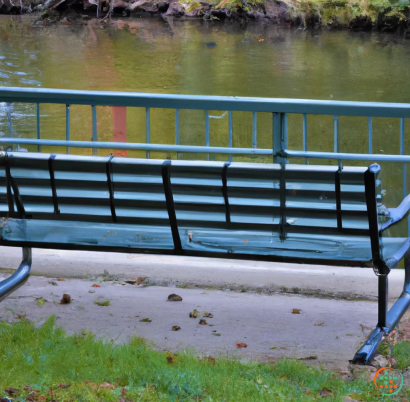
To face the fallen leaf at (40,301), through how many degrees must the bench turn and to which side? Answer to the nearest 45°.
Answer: approximately 90° to its left

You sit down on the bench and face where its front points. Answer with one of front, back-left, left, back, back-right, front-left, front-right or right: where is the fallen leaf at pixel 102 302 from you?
left

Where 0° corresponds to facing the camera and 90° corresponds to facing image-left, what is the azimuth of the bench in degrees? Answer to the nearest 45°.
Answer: approximately 225°

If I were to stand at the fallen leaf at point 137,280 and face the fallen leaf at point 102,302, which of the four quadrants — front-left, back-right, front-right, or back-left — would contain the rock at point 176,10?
back-right

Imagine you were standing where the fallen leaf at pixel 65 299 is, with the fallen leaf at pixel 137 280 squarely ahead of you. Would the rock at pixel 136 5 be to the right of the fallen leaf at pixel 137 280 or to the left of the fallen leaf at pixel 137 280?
left

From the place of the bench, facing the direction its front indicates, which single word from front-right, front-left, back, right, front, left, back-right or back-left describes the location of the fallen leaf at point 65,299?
left

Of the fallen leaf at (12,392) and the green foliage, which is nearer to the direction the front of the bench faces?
the green foliage

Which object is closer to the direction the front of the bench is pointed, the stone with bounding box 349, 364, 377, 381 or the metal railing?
the metal railing

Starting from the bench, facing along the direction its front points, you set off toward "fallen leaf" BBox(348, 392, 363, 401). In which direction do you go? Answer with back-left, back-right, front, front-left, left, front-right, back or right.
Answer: right

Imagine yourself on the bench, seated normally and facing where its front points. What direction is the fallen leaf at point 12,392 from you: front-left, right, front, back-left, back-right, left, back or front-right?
back

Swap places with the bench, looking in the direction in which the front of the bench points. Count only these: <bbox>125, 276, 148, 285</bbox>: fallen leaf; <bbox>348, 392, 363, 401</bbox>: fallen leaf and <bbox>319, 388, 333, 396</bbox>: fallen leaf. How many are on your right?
2

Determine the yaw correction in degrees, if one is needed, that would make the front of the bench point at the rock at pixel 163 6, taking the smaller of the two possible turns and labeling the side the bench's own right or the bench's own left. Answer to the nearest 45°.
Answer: approximately 45° to the bench's own left
